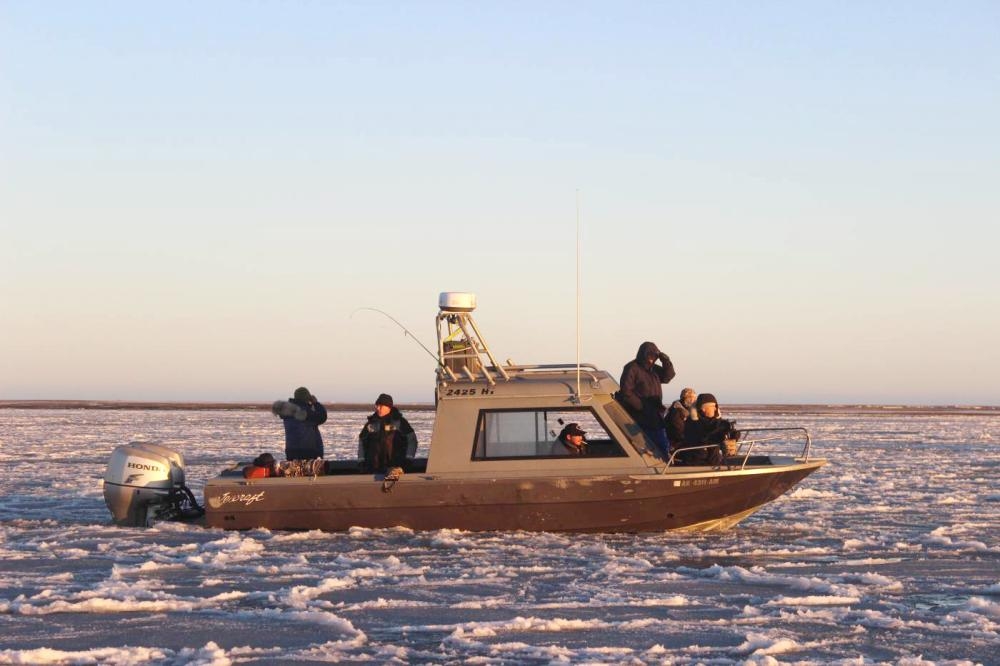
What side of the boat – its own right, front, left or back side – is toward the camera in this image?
right

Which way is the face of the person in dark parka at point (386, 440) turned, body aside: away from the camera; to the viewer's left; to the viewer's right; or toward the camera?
toward the camera
